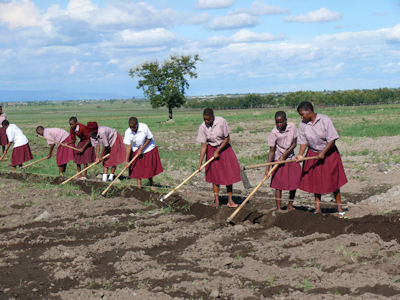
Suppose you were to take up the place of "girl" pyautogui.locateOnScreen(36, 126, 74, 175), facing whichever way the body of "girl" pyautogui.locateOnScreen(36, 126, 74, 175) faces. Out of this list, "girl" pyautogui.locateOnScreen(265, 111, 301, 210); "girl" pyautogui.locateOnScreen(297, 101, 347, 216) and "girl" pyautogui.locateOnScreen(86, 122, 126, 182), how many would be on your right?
0

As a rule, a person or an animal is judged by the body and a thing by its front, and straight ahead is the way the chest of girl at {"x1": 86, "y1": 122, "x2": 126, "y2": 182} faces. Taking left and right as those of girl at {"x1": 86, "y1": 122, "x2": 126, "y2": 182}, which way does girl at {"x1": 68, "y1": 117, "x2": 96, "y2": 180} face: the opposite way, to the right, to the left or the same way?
the same way

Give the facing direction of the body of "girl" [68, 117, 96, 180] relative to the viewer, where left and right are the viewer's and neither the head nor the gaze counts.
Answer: facing the viewer and to the left of the viewer

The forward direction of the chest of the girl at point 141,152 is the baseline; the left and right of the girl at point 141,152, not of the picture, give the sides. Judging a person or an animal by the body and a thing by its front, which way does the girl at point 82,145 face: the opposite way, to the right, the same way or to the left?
the same way

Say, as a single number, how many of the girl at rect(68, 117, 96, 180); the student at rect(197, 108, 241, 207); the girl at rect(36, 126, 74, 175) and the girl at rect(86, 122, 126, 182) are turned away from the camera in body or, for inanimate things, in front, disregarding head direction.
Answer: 0

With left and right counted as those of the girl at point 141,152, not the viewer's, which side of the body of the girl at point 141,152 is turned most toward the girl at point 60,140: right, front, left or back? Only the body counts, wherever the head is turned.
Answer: right

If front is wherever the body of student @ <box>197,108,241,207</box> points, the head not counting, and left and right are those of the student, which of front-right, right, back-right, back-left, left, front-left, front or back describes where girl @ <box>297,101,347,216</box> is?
left

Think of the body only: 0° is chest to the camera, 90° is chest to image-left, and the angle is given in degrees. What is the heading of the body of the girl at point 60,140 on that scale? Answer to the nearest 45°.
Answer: approximately 90°

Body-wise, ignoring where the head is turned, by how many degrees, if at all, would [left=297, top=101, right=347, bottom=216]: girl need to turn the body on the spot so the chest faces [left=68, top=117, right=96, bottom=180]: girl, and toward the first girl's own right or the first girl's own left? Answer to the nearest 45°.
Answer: approximately 90° to the first girl's own right

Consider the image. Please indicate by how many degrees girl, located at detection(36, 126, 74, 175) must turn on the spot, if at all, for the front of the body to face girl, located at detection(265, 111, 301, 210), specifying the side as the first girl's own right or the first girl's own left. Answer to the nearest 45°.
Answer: approximately 135° to the first girl's own left

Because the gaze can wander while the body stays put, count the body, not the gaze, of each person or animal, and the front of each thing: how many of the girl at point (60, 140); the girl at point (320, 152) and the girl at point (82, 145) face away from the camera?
0
